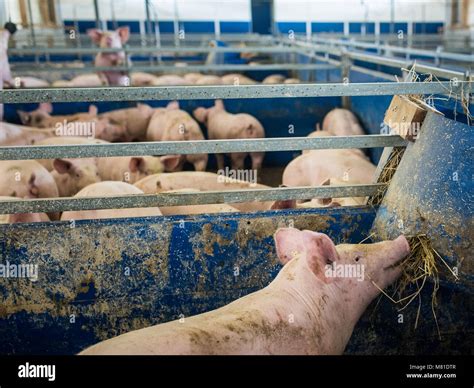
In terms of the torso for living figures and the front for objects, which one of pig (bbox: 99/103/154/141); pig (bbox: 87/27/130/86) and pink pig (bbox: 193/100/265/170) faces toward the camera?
pig (bbox: 87/27/130/86)

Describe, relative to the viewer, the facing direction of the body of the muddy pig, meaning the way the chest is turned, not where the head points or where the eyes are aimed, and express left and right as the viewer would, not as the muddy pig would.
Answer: facing to the right of the viewer

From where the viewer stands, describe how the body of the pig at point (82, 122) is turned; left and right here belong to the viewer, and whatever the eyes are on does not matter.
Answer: facing to the left of the viewer

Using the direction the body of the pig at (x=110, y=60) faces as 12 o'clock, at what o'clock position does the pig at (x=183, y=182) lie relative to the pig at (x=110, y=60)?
the pig at (x=183, y=182) is roughly at 12 o'clock from the pig at (x=110, y=60).

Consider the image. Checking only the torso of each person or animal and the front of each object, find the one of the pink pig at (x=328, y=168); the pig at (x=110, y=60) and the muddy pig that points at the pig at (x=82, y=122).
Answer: the pig at (x=110, y=60)

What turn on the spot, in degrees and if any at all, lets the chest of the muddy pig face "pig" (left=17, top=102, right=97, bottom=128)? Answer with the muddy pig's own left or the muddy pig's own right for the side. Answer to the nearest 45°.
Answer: approximately 135° to the muddy pig's own left

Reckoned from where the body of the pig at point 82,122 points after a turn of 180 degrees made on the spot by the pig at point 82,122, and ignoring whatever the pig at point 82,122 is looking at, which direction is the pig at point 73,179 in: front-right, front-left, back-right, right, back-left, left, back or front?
right

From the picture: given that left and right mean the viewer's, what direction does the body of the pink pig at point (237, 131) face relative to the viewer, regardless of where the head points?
facing away from the viewer and to the left of the viewer
